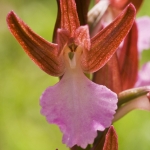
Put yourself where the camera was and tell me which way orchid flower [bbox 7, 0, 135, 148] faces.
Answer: facing the viewer
